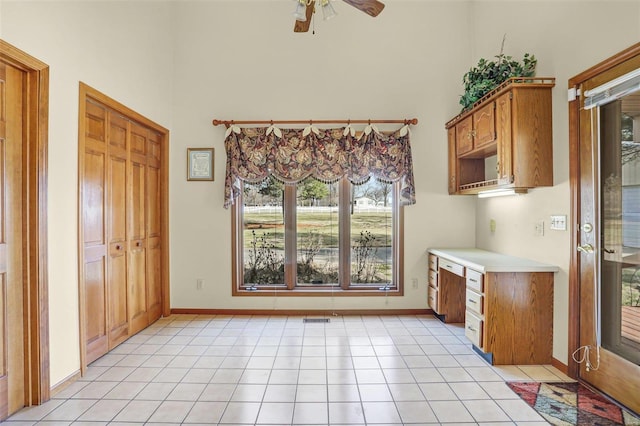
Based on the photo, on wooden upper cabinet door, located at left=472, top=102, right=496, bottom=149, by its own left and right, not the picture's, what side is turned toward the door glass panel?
left

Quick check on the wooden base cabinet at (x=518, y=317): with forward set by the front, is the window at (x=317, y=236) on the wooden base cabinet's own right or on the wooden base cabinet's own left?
on the wooden base cabinet's own right

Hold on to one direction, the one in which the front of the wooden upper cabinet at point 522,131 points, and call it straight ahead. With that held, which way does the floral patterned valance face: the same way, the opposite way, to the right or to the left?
to the left

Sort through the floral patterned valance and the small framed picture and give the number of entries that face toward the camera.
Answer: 2

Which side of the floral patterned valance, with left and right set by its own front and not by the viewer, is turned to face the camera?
front

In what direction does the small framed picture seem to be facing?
toward the camera

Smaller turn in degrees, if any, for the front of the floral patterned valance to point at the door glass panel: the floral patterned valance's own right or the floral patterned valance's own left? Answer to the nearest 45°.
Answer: approximately 45° to the floral patterned valance's own left

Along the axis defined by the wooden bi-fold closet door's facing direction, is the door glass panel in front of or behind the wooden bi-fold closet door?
in front

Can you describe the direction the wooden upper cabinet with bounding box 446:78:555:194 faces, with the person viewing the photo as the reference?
facing the viewer and to the left of the viewer

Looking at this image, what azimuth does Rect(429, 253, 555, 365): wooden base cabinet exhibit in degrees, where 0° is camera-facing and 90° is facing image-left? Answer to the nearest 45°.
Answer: approximately 45°

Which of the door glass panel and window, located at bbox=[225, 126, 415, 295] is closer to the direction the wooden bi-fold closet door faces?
the door glass panel

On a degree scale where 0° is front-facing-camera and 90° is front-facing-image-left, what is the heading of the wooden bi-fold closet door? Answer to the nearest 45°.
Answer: approximately 315°
